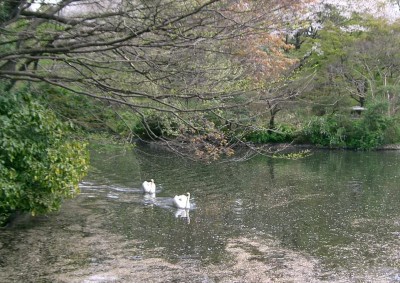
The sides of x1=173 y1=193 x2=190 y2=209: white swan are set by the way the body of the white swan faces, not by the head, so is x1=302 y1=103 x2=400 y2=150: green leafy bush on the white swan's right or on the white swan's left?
on the white swan's left

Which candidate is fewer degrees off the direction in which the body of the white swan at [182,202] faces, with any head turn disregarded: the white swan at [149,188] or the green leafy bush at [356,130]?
the green leafy bush

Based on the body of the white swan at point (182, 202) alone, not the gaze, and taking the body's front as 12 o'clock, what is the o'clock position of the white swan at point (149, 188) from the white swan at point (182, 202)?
the white swan at point (149, 188) is roughly at 8 o'clock from the white swan at point (182, 202).

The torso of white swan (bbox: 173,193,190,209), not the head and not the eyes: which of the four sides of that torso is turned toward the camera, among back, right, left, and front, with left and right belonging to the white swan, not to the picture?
right

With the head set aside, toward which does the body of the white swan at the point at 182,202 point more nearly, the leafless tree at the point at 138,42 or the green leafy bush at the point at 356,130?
the green leafy bush
